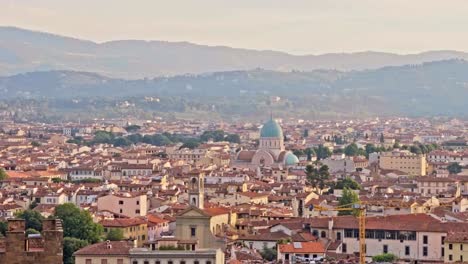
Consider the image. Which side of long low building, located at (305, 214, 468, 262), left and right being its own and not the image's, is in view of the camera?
front

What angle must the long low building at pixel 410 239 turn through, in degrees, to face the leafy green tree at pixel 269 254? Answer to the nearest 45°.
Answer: approximately 90° to its right

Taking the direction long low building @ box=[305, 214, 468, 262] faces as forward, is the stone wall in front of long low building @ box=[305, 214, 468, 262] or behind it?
in front

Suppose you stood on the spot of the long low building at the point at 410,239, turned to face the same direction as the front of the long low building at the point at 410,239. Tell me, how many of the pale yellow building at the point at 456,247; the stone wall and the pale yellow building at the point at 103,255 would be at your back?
0

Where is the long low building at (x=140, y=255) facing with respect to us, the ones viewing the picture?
facing the viewer

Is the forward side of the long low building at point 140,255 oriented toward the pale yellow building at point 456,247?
no

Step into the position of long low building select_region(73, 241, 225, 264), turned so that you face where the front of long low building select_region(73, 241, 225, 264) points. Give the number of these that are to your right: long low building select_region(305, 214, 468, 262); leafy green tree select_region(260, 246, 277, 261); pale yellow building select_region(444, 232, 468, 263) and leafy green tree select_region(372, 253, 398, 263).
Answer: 0

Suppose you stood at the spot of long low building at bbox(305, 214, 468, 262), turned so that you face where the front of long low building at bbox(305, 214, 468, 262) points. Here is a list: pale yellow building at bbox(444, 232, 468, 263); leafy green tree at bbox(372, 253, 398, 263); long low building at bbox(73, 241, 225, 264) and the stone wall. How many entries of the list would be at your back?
0

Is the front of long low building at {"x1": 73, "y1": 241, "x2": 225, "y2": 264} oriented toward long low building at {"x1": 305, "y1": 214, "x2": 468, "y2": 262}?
no

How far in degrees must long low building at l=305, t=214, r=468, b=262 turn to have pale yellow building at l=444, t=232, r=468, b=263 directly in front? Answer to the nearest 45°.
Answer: approximately 45° to its left

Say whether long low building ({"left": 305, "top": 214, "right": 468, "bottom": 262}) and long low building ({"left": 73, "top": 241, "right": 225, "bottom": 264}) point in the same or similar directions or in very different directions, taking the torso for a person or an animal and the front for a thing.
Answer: same or similar directions

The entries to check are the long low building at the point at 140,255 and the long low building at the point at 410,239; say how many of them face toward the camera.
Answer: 2

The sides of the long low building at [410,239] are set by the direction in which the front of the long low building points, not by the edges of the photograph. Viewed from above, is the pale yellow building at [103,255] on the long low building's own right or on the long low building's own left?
on the long low building's own right
